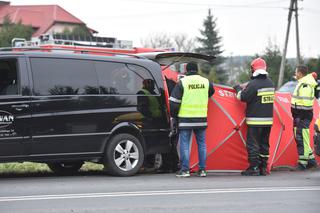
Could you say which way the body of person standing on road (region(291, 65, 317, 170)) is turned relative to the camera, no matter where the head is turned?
to the viewer's left

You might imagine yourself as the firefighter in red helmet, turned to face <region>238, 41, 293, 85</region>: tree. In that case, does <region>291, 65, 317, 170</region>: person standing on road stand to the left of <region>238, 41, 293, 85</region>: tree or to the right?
right

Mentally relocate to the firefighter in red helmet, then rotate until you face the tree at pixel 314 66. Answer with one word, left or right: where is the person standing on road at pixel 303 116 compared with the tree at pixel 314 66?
right

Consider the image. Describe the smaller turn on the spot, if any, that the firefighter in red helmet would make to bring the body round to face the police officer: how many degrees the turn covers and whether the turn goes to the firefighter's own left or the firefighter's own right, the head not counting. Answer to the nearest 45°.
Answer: approximately 45° to the firefighter's own left

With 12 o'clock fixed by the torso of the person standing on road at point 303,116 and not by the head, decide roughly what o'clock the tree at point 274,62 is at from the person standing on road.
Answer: The tree is roughly at 3 o'clock from the person standing on road.

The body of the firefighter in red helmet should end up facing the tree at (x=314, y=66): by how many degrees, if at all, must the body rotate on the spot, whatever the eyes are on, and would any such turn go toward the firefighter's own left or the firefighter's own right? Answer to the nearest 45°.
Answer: approximately 45° to the firefighter's own right

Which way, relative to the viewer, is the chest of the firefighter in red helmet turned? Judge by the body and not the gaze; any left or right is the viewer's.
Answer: facing away from the viewer and to the left of the viewer

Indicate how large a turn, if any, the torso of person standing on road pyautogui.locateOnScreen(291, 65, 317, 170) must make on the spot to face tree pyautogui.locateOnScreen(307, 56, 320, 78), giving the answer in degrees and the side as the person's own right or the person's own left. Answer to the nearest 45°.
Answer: approximately 90° to the person's own right
